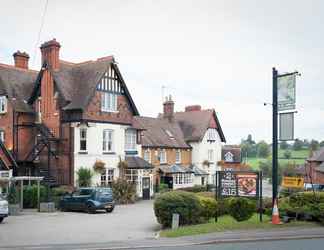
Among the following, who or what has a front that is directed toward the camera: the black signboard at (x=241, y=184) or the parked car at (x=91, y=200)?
the black signboard

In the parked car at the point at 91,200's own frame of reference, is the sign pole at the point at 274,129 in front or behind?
behind

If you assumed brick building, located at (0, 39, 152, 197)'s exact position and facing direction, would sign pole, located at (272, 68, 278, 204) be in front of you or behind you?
in front

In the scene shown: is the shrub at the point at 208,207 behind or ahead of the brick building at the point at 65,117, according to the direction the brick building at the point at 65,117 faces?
ahead

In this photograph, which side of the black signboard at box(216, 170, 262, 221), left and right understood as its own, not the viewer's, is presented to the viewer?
front

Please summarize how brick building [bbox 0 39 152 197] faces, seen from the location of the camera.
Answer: facing the viewer and to the right of the viewer

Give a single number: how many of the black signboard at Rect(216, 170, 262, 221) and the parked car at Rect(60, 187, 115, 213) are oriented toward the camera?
1
